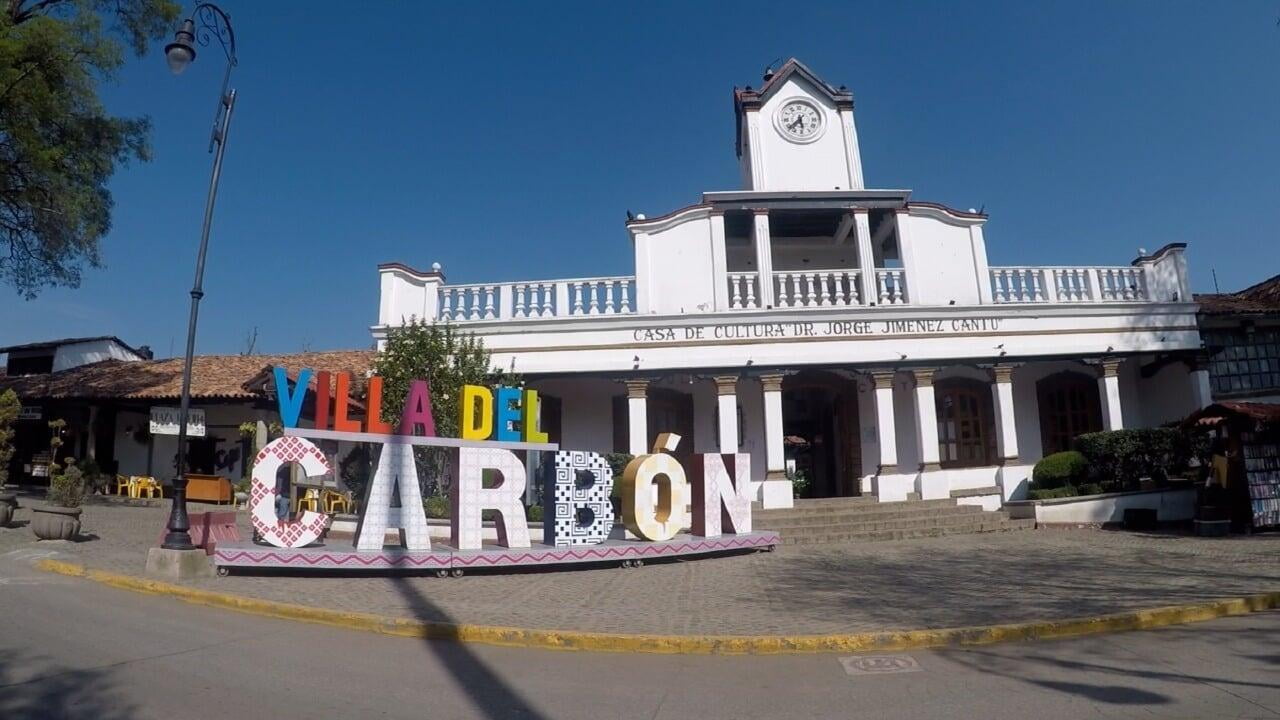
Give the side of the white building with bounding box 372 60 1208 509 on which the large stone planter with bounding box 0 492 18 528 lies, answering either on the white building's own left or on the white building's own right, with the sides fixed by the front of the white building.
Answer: on the white building's own right

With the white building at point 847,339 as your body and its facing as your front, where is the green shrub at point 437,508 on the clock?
The green shrub is roughly at 2 o'clock from the white building.

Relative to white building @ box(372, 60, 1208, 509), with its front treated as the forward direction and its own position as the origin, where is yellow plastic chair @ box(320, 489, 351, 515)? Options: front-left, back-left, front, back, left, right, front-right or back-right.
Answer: right

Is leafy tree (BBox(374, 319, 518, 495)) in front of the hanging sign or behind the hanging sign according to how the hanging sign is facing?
in front

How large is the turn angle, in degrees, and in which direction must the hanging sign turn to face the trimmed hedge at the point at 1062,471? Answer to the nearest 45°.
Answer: approximately 45° to its left

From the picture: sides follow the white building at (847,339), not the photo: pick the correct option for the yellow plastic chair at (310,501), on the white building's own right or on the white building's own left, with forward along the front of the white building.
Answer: on the white building's own right

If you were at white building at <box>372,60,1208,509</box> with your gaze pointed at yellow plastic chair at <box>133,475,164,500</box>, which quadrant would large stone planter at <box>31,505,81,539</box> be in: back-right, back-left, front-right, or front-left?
front-left

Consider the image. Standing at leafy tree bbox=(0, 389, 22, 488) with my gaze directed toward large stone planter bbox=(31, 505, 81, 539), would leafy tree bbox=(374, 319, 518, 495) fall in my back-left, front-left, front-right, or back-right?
front-left

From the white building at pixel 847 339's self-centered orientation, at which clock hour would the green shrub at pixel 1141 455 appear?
The green shrub is roughly at 9 o'clock from the white building.

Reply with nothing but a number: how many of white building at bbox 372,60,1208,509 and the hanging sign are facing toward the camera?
2

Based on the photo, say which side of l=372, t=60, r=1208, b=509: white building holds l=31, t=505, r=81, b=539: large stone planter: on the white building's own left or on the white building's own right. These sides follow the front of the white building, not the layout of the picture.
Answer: on the white building's own right

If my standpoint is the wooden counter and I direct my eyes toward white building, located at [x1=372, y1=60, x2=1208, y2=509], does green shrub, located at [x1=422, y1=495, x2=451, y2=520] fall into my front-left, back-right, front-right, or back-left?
front-right

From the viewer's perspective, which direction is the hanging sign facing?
toward the camera

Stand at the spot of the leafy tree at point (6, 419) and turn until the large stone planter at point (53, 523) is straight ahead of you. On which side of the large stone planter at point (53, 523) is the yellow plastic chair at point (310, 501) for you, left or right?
left

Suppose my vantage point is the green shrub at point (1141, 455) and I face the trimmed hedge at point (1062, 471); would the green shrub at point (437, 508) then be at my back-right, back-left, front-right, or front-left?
front-right

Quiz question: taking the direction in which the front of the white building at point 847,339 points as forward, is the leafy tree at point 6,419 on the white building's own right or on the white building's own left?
on the white building's own right

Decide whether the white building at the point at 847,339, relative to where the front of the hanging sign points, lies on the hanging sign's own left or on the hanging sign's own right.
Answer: on the hanging sign's own left
